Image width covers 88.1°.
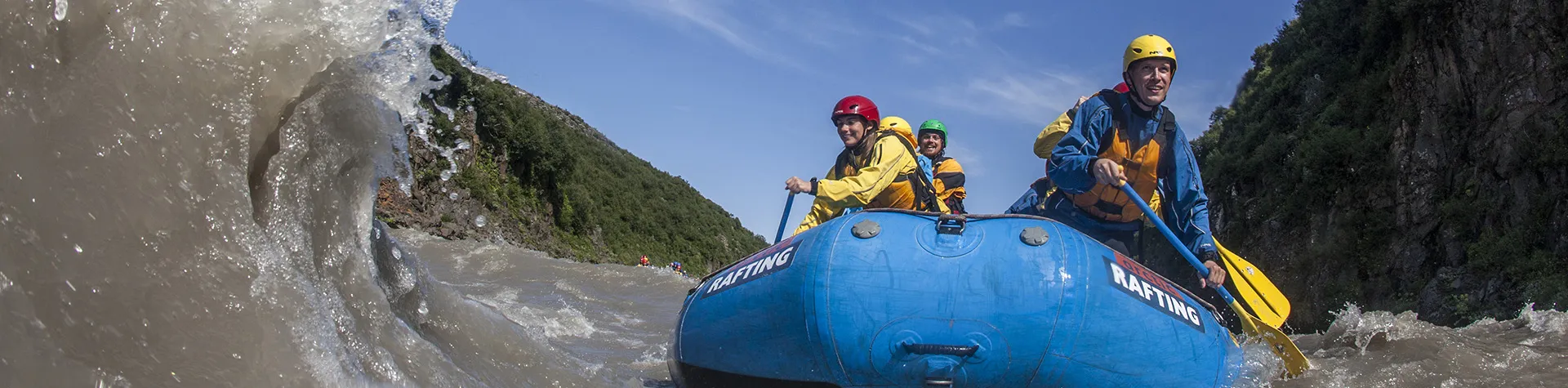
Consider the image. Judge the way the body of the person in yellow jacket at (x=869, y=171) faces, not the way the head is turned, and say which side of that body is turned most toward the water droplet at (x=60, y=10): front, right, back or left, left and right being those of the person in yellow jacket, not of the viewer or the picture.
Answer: front

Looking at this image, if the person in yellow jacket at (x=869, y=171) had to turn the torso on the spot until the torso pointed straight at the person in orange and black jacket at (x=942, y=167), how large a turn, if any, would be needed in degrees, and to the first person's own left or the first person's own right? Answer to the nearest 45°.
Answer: approximately 135° to the first person's own right

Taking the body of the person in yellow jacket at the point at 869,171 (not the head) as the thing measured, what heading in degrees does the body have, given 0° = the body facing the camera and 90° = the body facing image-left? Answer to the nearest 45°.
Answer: approximately 45°

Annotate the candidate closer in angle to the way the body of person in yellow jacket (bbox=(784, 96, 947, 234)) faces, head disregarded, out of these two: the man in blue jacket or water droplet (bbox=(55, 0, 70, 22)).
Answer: the water droplet

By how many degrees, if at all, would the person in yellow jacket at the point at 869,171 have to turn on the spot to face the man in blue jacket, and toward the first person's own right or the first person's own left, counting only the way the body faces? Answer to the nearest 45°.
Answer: approximately 90° to the first person's own left
